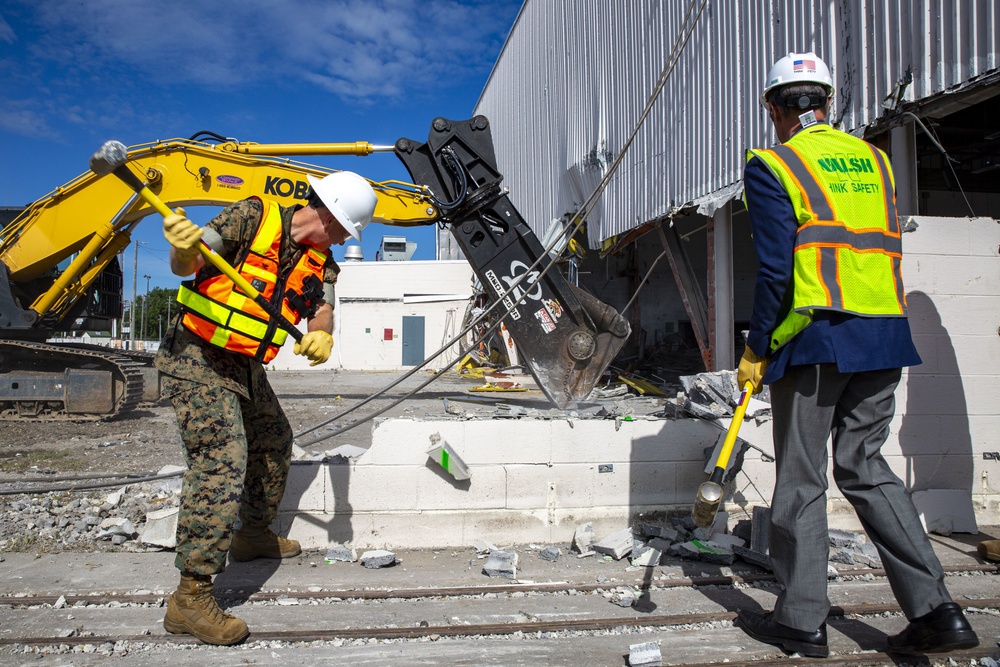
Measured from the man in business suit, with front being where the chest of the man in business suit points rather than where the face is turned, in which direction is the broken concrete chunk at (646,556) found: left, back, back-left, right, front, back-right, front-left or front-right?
front

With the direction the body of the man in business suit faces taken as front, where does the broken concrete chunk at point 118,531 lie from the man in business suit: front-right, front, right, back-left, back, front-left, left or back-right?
front-left

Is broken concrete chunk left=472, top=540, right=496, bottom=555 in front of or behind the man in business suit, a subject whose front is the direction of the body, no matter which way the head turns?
in front

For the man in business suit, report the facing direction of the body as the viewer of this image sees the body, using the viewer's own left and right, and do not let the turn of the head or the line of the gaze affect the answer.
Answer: facing away from the viewer and to the left of the viewer

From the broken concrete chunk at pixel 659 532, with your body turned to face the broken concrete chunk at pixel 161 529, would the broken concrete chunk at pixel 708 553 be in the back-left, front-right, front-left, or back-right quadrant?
back-left

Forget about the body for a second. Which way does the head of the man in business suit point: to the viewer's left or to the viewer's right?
to the viewer's left
